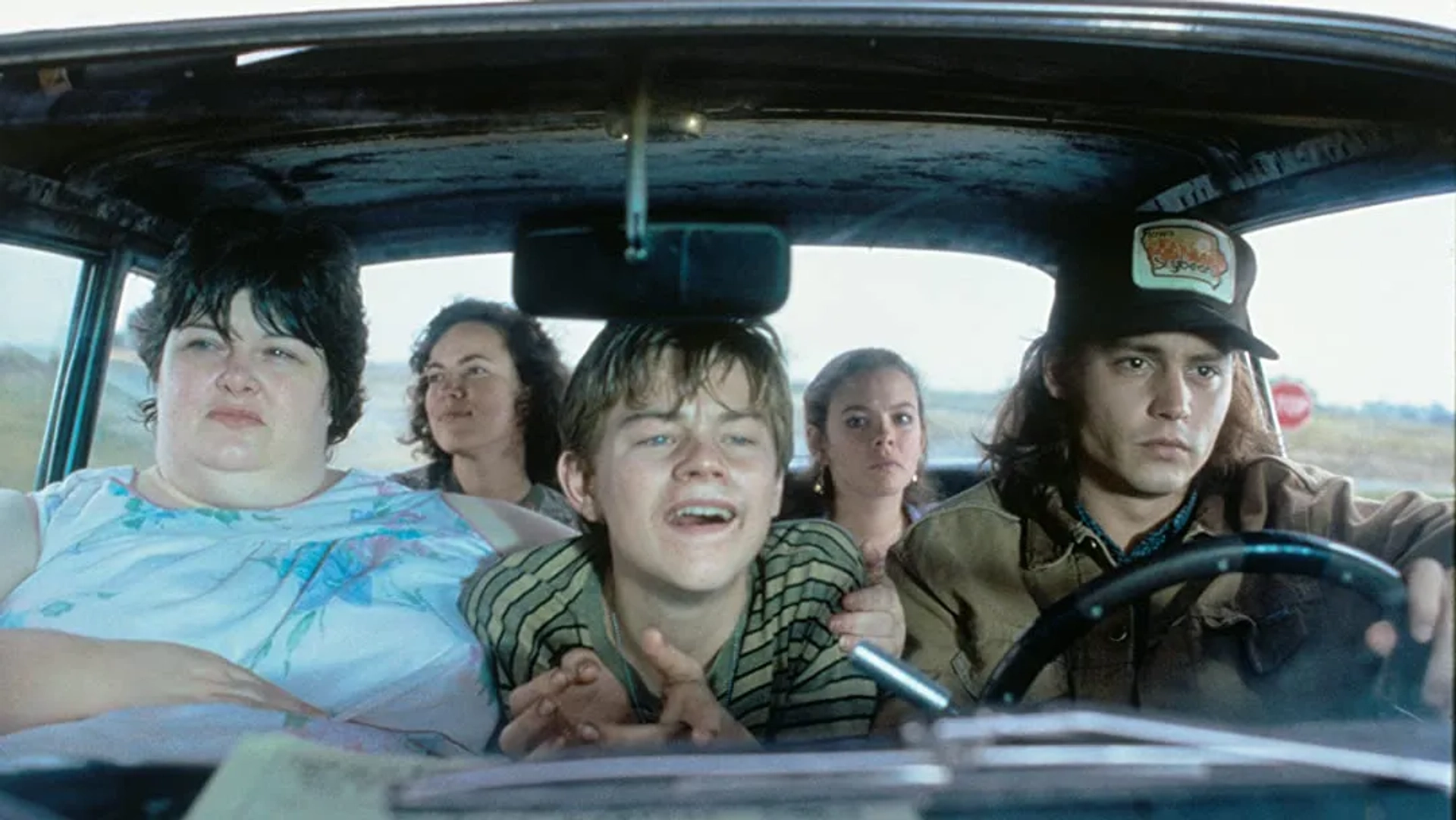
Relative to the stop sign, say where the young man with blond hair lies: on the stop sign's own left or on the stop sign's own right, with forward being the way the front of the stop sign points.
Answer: on the stop sign's own right

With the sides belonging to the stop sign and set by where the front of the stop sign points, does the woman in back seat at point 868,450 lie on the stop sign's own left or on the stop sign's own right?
on the stop sign's own right

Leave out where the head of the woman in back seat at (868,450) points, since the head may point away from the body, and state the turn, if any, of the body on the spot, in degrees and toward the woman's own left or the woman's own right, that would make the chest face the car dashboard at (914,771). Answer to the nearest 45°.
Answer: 0° — they already face it
